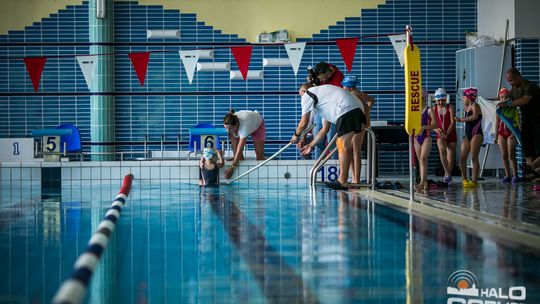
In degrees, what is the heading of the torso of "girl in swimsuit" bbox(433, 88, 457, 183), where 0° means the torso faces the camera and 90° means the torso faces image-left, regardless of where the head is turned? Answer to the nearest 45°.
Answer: approximately 0°

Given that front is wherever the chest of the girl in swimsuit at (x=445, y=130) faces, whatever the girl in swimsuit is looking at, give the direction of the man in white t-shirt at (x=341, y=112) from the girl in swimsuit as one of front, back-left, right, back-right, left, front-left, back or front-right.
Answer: front-right

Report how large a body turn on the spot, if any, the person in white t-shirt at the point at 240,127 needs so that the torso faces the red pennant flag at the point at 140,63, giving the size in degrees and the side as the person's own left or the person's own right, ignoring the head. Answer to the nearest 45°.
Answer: approximately 90° to the person's own right

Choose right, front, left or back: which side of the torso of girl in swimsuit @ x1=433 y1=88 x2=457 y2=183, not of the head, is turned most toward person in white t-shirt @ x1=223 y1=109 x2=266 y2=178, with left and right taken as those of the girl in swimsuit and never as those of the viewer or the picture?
right

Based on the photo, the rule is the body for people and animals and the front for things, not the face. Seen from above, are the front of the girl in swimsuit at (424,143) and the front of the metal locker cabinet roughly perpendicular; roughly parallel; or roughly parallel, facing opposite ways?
roughly parallel

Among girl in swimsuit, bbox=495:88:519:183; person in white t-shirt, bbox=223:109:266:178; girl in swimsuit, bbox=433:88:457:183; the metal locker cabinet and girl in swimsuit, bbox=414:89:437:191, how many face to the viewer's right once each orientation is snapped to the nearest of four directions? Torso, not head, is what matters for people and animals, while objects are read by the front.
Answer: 0

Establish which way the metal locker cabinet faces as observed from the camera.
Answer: facing the viewer and to the left of the viewer
